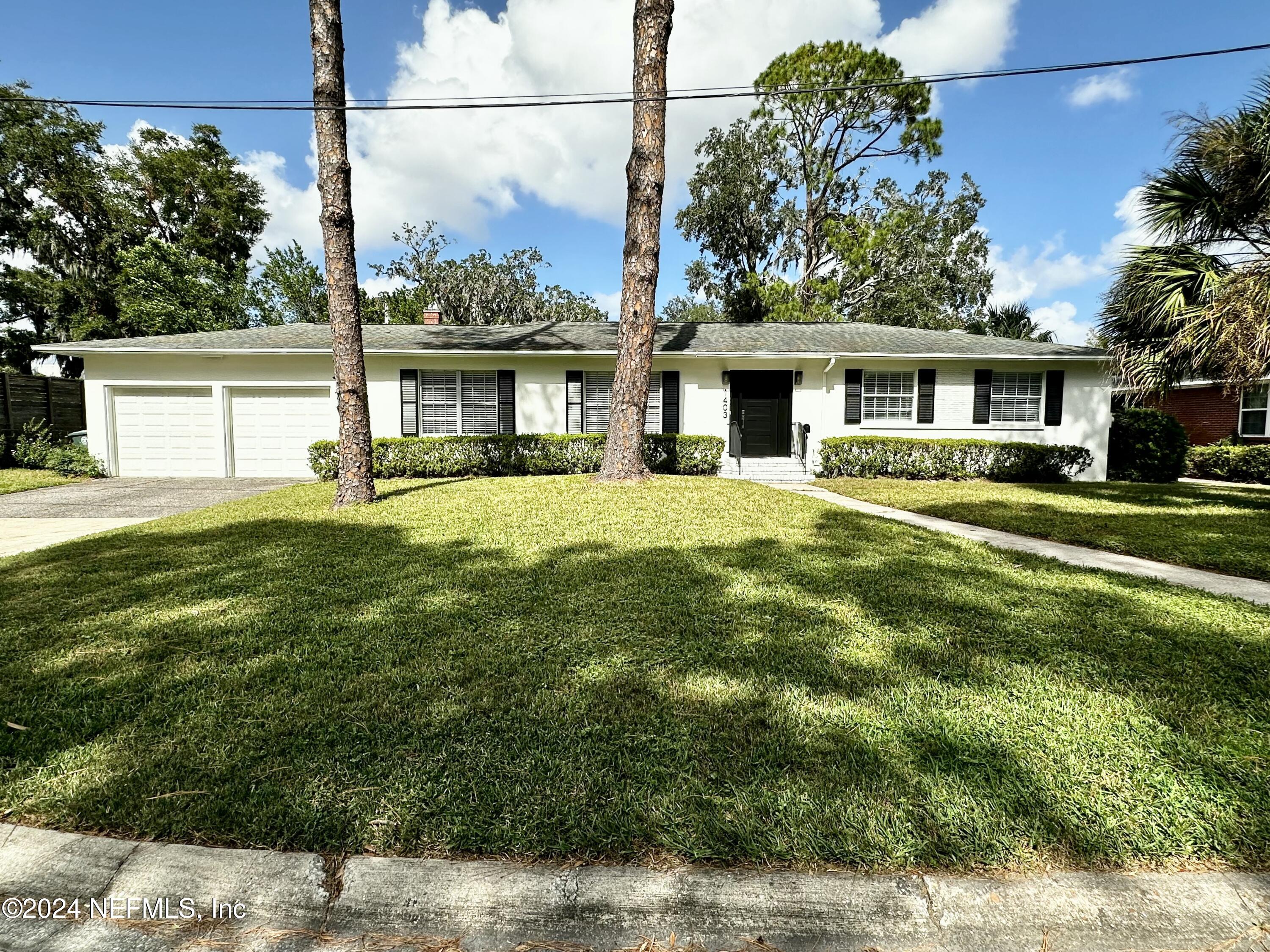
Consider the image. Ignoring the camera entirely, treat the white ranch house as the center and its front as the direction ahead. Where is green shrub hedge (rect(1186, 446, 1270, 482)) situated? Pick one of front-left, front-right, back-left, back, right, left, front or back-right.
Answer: left

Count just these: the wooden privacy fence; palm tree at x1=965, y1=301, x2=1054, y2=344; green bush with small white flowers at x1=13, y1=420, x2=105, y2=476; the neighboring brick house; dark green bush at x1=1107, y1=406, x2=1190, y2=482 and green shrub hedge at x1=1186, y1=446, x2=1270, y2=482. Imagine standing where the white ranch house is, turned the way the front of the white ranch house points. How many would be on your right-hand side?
2

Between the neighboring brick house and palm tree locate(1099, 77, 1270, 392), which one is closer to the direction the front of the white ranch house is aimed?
the palm tree

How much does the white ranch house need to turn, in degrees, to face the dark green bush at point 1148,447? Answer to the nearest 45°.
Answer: approximately 90° to its left

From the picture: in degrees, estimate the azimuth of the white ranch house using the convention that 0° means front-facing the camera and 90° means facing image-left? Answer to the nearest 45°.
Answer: approximately 0°

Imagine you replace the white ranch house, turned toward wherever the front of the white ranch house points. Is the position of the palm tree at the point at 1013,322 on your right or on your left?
on your left

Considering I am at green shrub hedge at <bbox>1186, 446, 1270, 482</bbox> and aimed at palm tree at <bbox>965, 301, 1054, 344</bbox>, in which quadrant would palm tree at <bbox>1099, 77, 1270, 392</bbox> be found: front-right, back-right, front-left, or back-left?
back-left

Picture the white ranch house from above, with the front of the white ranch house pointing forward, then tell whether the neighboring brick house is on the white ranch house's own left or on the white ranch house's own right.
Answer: on the white ranch house's own left

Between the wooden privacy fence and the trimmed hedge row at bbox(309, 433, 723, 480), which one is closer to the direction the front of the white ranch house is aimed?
the trimmed hedge row

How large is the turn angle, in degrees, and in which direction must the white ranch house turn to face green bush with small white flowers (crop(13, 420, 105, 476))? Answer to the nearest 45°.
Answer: approximately 90° to its right

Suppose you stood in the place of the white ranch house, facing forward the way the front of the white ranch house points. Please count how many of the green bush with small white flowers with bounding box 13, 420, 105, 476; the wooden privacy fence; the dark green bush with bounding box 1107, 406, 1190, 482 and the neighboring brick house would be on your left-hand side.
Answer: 2

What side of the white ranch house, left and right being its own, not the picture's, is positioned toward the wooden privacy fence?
right

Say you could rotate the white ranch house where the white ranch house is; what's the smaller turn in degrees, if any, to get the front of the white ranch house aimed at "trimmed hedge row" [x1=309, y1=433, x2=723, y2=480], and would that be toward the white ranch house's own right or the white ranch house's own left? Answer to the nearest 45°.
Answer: approximately 45° to the white ranch house's own right
